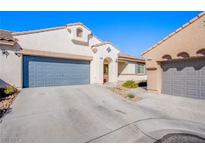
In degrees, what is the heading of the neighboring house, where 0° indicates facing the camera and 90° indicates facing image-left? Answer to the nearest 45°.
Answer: approximately 45°

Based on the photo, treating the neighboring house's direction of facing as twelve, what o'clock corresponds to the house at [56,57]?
The house is roughly at 1 o'clock from the neighboring house.
